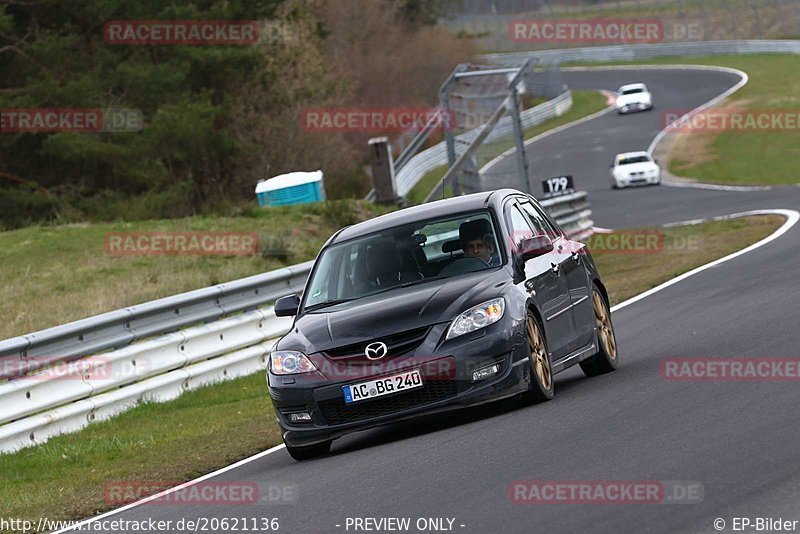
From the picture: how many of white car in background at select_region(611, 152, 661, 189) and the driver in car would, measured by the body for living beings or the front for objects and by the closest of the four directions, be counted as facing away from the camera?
0

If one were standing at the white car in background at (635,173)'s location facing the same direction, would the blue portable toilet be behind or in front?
in front

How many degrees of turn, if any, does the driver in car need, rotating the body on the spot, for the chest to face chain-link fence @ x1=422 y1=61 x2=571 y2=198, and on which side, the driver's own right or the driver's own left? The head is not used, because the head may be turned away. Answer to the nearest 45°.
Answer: approximately 135° to the driver's own right

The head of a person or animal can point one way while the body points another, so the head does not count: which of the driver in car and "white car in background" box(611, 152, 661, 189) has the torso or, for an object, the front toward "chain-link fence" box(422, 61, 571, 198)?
the white car in background

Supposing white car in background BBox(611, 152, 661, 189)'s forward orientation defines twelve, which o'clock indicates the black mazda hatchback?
The black mazda hatchback is roughly at 12 o'clock from the white car in background.

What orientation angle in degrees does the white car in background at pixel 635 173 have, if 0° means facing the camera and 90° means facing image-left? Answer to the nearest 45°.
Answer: approximately 0°

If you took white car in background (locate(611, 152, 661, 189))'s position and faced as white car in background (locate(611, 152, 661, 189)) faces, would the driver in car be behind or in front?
in front

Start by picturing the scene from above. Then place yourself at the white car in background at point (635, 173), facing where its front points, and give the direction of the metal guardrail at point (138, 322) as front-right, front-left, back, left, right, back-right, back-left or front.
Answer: front

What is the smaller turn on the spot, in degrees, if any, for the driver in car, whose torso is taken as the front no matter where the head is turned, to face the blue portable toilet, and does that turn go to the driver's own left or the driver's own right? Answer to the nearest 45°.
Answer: approximately 135° to the driver's own right
